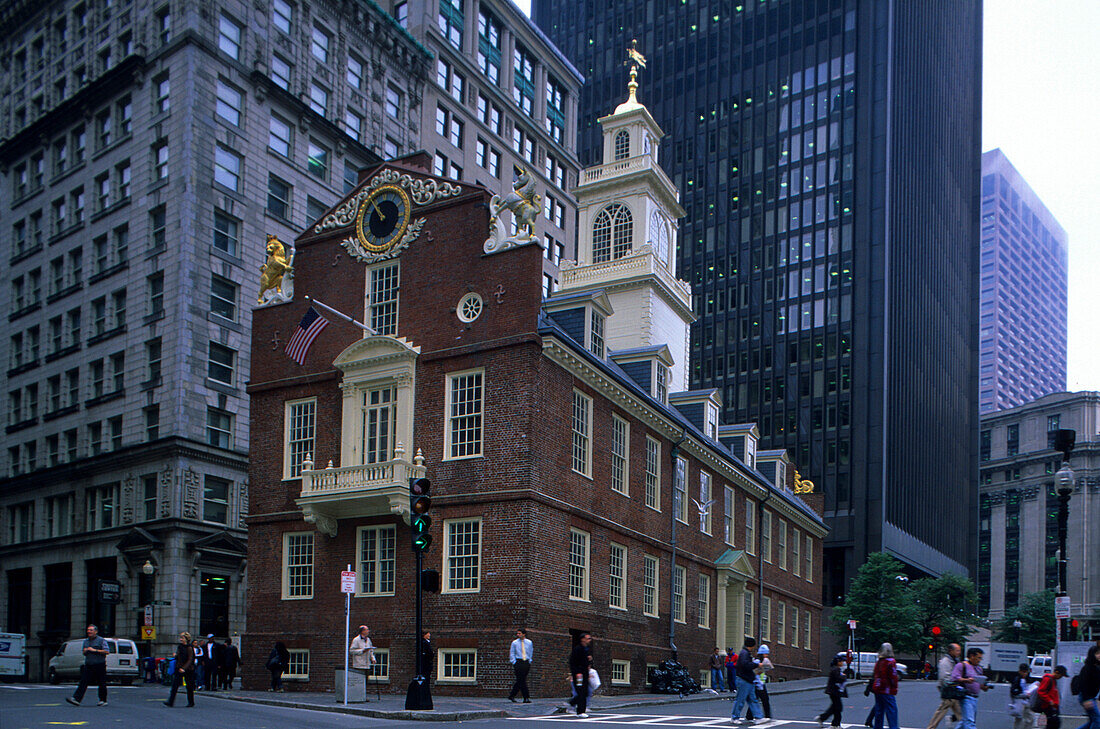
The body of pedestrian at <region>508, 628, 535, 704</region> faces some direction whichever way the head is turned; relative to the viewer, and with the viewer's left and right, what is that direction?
facing the viewer

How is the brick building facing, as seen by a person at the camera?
facing the viewer and to the left of the viewer

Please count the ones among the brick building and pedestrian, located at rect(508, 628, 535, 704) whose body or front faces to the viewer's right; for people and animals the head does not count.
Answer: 0

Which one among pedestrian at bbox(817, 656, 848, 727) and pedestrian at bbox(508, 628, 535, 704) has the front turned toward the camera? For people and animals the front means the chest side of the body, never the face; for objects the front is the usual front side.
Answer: pedestrian at bbox(508, 628, 535, 704)

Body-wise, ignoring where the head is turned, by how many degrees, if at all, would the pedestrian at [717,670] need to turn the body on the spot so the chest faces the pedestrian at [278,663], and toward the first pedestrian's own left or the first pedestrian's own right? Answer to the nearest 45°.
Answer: approximately 90° to the first pedestrian's own right
